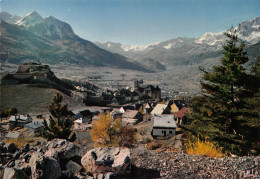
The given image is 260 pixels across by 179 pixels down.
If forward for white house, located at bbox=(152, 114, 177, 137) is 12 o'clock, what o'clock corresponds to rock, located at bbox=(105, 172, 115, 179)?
The rock is roughly at 12 o'clock from the white house.

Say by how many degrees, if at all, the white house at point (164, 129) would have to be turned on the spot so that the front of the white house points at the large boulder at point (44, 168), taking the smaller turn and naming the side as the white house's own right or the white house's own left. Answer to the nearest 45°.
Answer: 0° — it already faces it

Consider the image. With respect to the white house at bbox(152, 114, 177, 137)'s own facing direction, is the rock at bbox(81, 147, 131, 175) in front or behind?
in front

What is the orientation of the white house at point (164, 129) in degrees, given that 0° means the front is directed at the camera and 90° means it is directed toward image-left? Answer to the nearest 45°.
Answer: approximately 0°

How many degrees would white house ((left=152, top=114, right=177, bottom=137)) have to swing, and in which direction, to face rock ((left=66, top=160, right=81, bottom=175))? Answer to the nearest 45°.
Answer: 0° — it already faces it

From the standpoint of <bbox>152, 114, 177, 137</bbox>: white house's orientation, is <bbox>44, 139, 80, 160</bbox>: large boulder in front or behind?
in front
